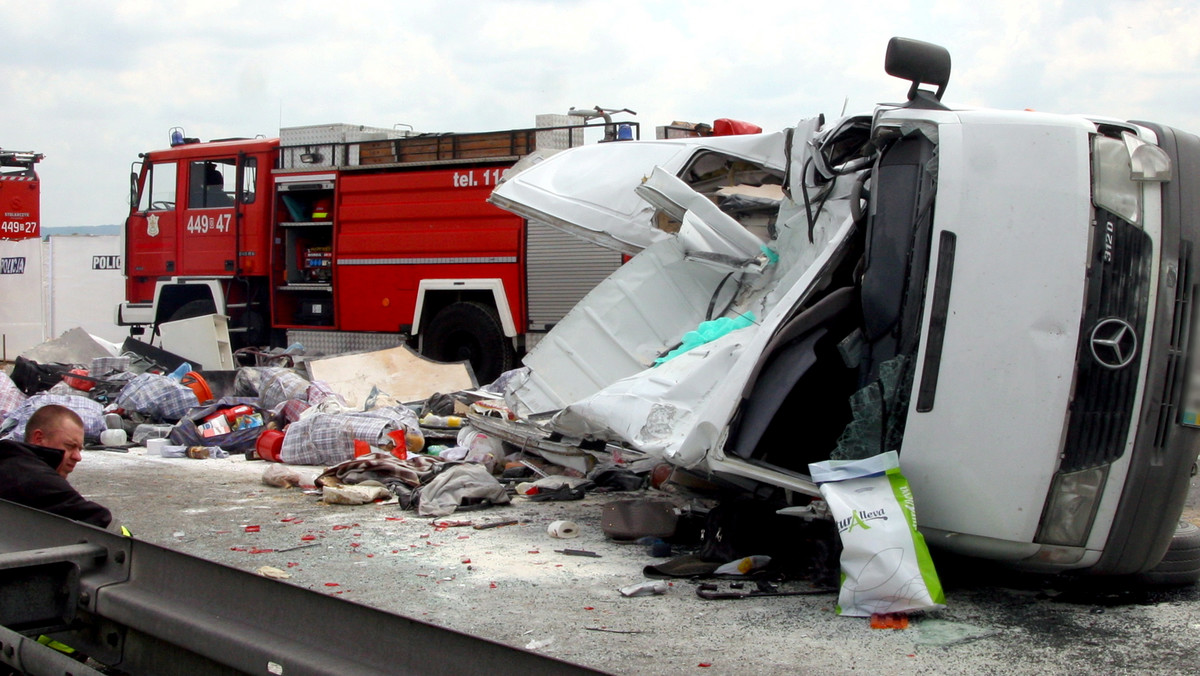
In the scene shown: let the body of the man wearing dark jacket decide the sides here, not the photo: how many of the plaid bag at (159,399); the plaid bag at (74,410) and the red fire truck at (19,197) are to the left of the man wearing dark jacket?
3

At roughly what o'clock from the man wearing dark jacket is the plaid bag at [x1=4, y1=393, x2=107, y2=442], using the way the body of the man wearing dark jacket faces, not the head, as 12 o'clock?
The plaid bag is roughly at 9 o'clock from the man wearing dark jacket.

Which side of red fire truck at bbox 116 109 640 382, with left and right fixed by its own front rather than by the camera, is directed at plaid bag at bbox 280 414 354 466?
left

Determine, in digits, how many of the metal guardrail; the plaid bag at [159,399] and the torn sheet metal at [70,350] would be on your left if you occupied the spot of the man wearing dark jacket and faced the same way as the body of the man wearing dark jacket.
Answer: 2

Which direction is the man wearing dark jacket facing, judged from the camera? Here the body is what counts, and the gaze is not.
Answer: to the viewer's right

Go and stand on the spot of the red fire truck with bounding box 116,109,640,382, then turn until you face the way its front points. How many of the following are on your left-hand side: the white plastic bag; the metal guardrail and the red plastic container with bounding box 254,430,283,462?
3

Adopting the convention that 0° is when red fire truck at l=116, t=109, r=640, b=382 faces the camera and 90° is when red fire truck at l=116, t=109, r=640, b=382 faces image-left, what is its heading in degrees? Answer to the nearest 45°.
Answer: approximately 90°

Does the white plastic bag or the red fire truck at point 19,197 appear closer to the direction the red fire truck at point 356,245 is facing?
the red fire truck

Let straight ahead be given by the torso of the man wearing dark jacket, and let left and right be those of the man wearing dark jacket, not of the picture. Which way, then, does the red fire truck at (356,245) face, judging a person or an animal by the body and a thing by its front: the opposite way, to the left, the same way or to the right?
the opposite way

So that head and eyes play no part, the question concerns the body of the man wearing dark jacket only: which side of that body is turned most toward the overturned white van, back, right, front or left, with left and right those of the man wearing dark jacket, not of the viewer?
front

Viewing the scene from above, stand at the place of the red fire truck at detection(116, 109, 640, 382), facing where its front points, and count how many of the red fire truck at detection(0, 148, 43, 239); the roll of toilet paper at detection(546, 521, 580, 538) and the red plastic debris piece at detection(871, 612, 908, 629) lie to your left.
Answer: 2

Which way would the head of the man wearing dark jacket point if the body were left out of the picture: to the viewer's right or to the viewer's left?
to the viewer's right

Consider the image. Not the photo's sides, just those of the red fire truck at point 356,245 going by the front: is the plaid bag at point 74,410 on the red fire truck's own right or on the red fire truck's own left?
on the red fire truck's own left

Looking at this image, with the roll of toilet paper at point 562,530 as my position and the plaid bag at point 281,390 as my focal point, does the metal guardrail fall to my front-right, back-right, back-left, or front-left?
back-left

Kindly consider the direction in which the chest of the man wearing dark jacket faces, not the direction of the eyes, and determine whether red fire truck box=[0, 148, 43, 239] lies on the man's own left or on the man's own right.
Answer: on the man's own left

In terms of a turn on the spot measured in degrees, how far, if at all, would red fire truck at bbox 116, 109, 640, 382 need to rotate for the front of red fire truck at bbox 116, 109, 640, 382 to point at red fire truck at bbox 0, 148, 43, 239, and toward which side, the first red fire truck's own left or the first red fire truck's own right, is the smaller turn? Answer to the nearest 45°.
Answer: approximately 45° to the first red fire truck's own right

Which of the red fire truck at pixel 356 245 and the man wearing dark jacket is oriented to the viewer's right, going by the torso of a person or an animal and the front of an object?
the man wearing dark jacket

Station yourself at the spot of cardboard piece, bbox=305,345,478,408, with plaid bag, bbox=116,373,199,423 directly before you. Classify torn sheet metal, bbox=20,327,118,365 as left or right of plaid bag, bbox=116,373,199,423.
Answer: right
